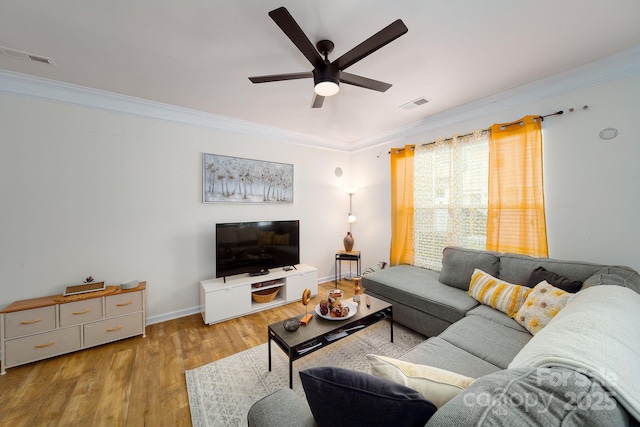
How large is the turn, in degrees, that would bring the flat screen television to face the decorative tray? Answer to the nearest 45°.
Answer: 0° — it already faces it

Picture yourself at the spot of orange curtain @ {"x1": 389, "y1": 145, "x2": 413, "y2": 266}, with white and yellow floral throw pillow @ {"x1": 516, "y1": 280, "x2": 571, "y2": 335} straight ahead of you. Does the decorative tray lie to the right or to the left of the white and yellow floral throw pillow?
right

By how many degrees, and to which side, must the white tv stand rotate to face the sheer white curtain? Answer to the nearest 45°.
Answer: approximately 45° to its left

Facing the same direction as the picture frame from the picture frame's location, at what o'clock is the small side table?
The small side table is roughly at 10 o'clock from the picture frame.

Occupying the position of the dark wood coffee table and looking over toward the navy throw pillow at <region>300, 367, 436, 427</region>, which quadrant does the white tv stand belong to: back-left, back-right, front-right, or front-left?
back-right

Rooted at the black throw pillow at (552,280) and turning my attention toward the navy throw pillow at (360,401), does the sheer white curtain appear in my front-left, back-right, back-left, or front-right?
back-right

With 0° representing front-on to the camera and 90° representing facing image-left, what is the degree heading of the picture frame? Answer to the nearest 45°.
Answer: approximately 315°

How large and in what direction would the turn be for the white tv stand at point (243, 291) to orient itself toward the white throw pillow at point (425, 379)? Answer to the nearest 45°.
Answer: approximately 45° to its right

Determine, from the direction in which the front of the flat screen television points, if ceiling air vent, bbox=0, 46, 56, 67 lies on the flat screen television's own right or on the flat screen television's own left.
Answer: on the flat screen television's own right

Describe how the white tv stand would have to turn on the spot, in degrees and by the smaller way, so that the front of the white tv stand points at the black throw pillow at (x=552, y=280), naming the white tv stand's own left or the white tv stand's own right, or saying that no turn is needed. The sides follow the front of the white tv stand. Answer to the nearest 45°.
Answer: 0° — it already faces it
